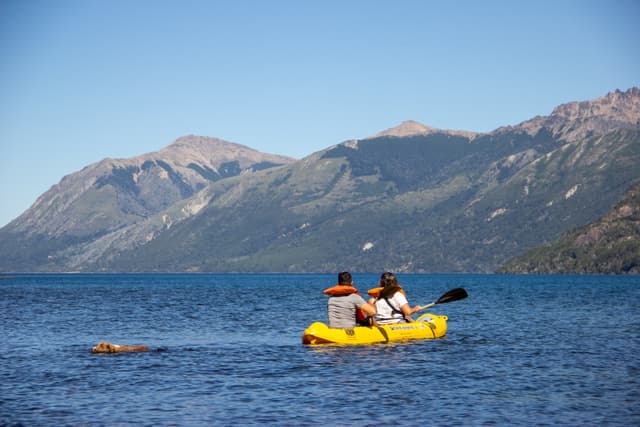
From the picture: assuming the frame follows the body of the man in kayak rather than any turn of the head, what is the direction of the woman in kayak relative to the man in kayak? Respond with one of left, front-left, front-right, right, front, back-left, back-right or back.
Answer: front

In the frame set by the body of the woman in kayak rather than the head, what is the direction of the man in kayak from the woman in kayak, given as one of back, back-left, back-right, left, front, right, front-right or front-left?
back

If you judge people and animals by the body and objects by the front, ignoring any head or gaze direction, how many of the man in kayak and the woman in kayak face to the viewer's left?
0
